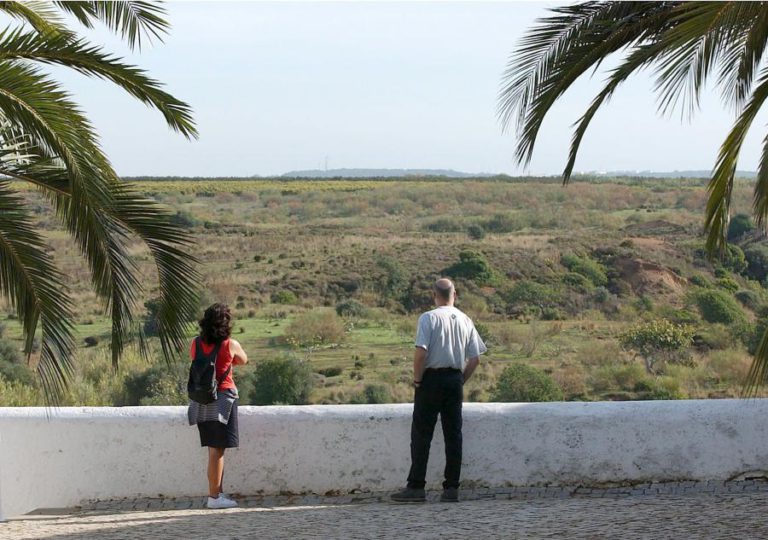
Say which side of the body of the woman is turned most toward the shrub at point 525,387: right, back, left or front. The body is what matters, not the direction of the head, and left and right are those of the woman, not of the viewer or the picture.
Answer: front

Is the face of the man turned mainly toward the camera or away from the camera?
away from the camera

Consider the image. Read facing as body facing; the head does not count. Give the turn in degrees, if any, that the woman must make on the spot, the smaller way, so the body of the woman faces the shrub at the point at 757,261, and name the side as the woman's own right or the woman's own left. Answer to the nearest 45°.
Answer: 0° — they already face it

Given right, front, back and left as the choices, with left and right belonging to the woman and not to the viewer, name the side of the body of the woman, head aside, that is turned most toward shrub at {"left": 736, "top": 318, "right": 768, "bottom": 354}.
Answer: front

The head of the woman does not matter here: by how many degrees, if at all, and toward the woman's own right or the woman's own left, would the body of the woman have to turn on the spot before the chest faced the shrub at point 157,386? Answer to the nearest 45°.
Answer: approximately 45° to the woman's own left

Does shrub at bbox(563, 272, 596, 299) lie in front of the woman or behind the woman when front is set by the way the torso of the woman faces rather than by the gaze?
in front

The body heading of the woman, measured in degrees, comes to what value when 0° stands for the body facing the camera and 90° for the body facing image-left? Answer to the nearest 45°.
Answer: approximately 225°

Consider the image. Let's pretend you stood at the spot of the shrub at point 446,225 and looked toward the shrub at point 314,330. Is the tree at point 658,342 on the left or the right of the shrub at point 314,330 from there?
left

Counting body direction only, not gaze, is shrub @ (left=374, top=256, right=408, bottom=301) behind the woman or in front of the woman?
in front

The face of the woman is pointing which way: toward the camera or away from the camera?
away from the camera

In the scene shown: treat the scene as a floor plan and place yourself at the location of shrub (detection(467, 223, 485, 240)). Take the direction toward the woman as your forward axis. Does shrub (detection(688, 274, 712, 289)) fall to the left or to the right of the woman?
left

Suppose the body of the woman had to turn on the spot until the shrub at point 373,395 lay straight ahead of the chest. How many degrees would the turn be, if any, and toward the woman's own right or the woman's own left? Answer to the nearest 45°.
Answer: approximately 45° to the woman's own left

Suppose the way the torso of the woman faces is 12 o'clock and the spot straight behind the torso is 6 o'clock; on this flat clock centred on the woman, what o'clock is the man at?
The man is roughly at 2 o'clock from the woman.

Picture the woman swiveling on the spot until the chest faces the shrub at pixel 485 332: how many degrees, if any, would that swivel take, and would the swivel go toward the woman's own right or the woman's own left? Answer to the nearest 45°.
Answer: approximately 45° to the woman's own left

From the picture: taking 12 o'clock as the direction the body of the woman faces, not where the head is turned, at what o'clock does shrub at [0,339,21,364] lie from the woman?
The shrub is roughly at 10 o'clock from the woman.

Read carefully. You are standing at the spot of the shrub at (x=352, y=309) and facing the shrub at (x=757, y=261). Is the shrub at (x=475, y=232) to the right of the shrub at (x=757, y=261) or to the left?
left

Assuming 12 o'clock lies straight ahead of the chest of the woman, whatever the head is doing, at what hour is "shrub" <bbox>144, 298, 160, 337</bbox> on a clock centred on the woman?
The shrub is roughly at 10 o'clock from the woman.
